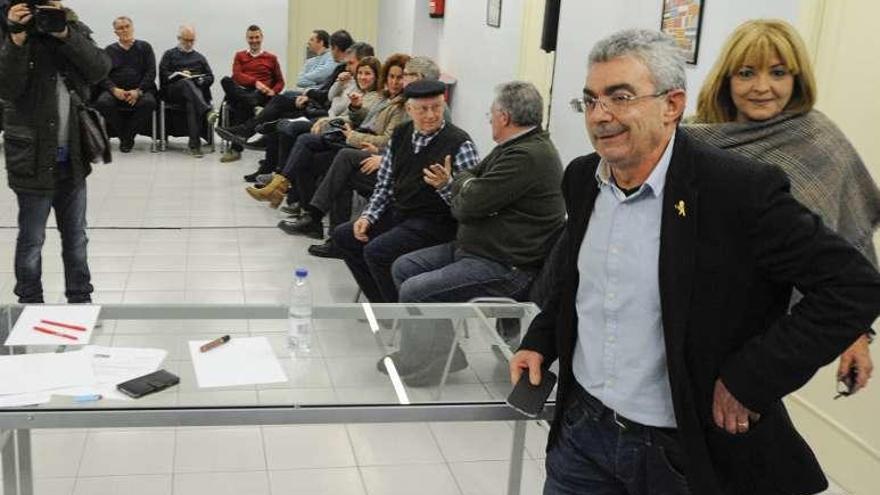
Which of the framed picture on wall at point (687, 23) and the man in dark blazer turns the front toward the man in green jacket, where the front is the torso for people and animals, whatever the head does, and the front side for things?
the framed picture on wall

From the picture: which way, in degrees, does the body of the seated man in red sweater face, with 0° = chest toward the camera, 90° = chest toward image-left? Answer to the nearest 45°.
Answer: approximately 45°

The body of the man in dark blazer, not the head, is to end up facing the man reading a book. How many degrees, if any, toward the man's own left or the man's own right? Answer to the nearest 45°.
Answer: approximately 90° to the man's own right

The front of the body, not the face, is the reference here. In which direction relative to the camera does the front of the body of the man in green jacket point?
to the viewer's left

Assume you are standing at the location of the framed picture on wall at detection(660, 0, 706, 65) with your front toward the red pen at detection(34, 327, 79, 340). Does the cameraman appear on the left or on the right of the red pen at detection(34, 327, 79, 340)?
right

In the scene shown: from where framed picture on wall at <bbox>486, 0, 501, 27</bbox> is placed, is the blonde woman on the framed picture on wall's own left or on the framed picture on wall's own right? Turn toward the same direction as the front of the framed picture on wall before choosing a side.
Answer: on the framed picture on wall's own left

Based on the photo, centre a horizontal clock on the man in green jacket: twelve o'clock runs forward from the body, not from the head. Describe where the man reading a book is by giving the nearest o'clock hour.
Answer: The man reading a book is roughly at 2 o'clock from the man in green jacket.

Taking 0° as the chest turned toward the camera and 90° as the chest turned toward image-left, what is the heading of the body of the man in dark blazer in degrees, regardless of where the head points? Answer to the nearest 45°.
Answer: approximately 45°

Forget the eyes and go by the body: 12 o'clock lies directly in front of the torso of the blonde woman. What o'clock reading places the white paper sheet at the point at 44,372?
The white paper sheet is roughly at 2 o'clock from the blonde woman.

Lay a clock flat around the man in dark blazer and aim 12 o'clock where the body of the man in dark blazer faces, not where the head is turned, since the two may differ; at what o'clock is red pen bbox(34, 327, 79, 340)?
The red pen is roughly at 2 o'clock from the man in dark blazer.

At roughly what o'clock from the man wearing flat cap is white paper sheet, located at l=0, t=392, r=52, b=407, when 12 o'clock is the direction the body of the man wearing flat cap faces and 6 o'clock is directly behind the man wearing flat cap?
The white paper sheet is roughly at 11 o'clock from the man wearing flat cap.

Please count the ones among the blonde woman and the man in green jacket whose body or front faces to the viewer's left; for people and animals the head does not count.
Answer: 1
